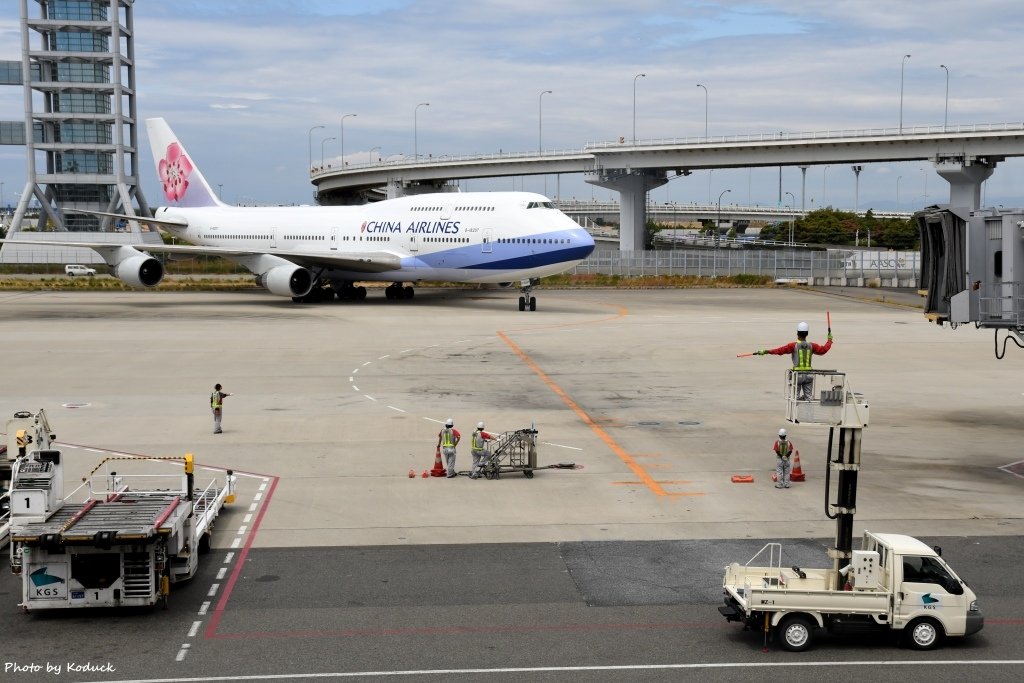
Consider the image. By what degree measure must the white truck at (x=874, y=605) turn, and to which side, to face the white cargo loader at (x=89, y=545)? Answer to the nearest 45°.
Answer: approximately 180°

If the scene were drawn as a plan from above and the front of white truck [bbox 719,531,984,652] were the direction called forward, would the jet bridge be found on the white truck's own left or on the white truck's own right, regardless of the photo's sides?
on the white truck's own left

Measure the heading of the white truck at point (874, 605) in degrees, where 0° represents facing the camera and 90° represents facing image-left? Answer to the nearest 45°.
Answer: approximately 270°

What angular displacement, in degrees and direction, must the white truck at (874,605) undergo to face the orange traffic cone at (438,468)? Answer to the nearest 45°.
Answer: approximately 135° to its left

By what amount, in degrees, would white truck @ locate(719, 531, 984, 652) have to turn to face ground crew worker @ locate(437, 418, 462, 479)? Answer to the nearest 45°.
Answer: approximately 135° to its left

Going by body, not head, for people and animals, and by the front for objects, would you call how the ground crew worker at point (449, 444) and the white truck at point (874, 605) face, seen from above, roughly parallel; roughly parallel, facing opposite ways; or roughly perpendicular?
roughly perpendicular
